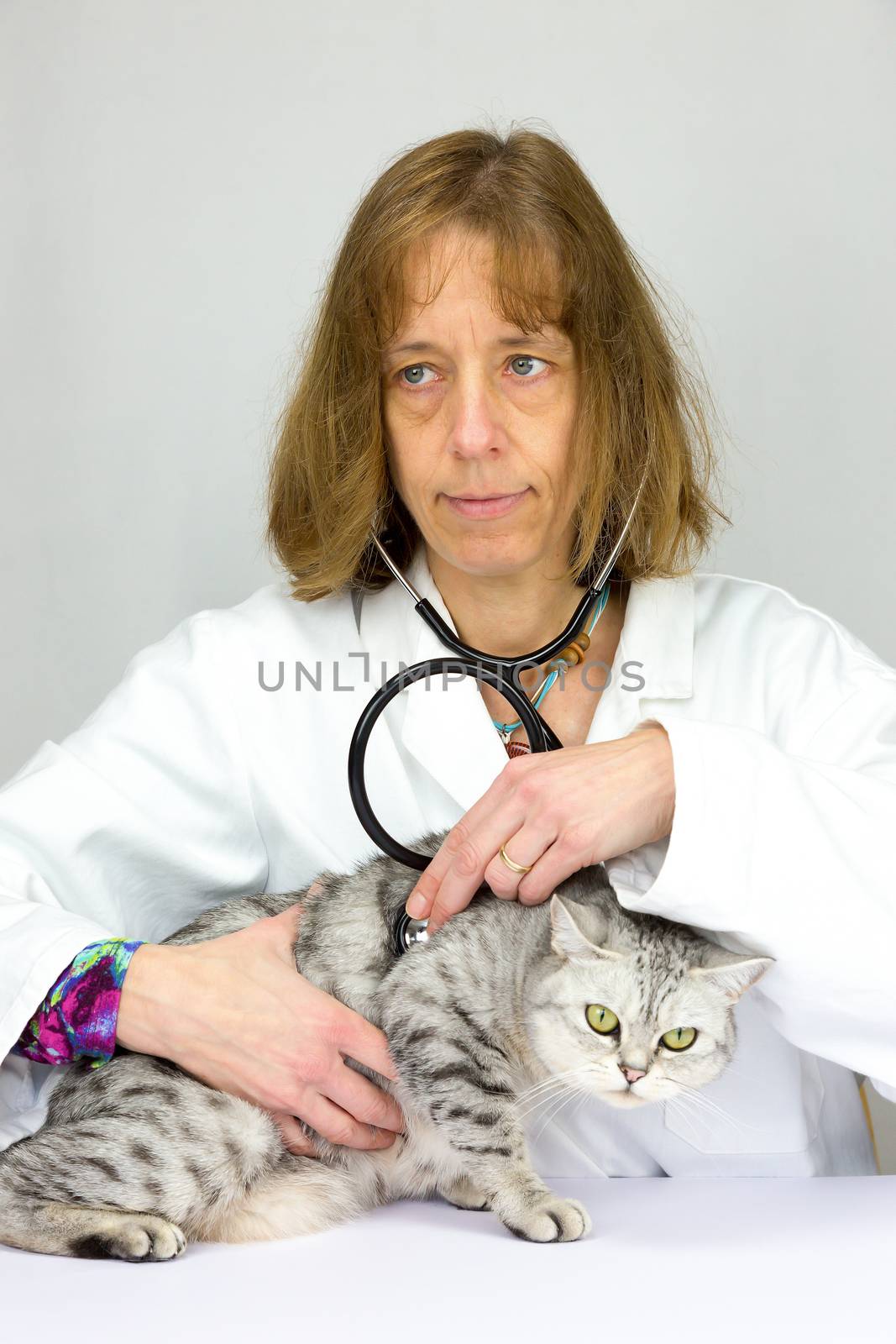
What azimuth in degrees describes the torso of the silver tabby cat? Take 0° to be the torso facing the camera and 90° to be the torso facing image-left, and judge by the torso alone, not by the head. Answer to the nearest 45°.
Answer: approximately 270°

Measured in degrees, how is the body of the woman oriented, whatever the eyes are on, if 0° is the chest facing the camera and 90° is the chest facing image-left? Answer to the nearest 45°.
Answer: approximately 0°

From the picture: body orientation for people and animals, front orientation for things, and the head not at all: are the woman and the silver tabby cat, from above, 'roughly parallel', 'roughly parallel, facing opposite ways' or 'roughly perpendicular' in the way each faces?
roughly perpendicular
